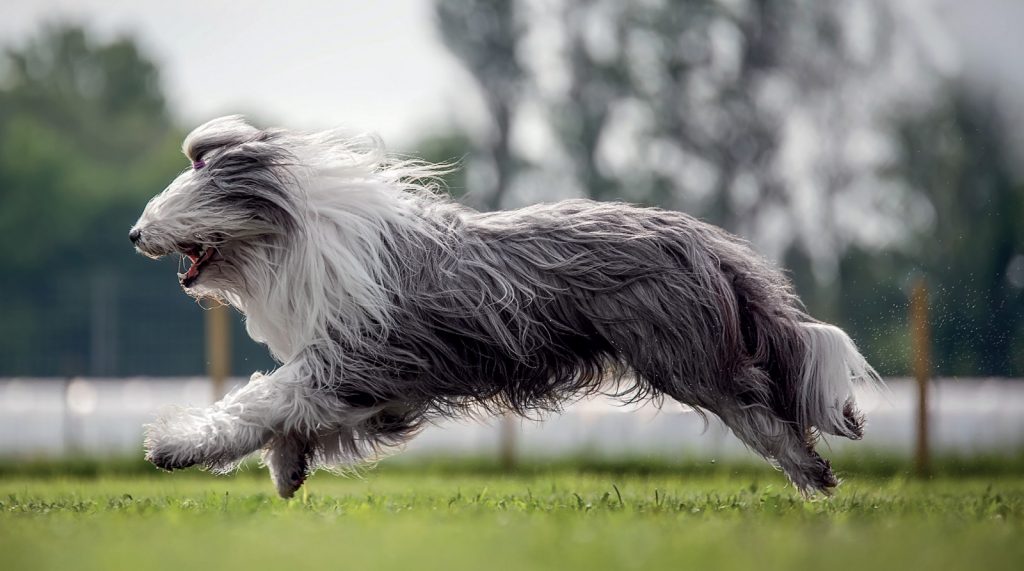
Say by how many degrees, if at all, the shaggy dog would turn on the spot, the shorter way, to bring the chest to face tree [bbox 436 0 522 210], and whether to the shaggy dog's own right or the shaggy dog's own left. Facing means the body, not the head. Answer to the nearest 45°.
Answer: approximately 90° to the shaggy dog's own right

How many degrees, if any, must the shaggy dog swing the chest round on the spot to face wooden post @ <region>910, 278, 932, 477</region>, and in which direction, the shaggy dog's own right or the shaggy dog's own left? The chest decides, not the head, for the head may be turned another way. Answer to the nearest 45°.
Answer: approximately 135° to the shaggy dog's own right

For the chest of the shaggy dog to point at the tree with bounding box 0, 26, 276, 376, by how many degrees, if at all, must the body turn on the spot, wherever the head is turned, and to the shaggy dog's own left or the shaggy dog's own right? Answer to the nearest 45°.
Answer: approximately 90° to the shaggy dog's own right

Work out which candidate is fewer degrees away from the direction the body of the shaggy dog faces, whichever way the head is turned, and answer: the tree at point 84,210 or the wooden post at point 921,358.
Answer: the tree

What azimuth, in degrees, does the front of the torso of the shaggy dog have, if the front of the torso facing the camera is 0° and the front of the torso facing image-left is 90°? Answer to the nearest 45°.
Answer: approximately 90°

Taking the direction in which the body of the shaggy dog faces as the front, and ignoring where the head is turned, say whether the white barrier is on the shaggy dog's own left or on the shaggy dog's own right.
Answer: on the shaggy dog's own right
